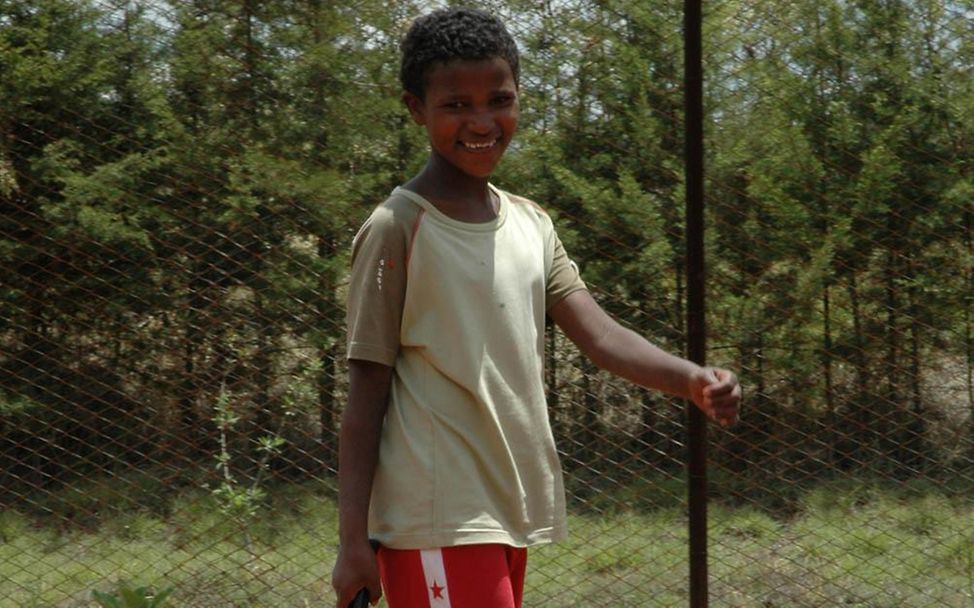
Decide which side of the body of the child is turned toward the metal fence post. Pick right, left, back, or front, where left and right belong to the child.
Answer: left

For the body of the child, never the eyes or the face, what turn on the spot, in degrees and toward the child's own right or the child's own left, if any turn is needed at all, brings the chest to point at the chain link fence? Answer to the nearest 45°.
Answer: approximately 135° to the child's own left

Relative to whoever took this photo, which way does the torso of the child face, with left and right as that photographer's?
facing the viewer and to the right of the viewer
